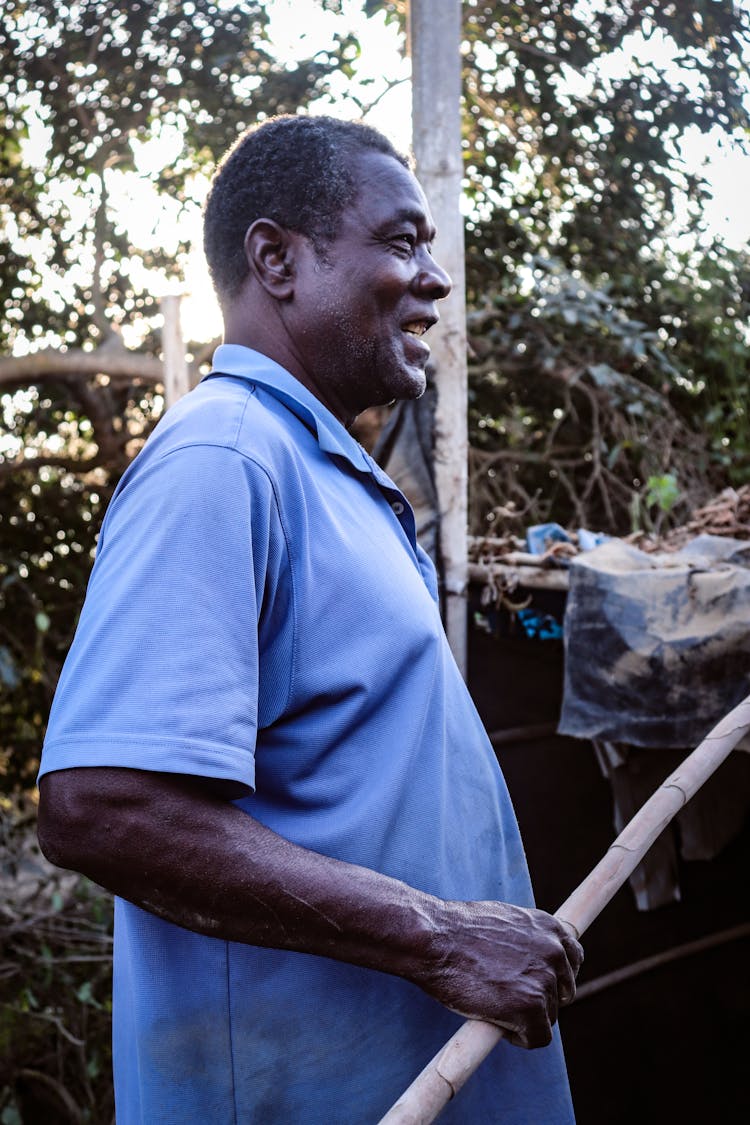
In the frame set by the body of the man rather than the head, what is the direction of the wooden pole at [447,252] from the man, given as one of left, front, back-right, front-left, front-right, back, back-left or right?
left

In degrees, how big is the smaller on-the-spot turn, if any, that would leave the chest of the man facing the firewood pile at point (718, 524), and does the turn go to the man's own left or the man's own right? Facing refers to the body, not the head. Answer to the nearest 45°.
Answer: approximately 45° to the man's own left

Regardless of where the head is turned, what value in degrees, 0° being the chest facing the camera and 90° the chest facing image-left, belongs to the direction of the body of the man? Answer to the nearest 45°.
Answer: approximately 270°

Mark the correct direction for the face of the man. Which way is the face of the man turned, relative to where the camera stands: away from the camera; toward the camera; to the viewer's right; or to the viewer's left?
to the viewer's right

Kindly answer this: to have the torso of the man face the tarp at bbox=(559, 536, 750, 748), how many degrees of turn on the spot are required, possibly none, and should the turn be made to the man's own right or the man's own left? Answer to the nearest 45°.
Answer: approximately 45° to the man's own left

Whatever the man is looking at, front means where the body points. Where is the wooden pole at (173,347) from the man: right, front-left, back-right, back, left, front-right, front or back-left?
left

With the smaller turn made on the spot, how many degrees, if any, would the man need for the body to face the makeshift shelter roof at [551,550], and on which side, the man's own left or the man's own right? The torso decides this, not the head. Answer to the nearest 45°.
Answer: approximately 90° to the man's own left
